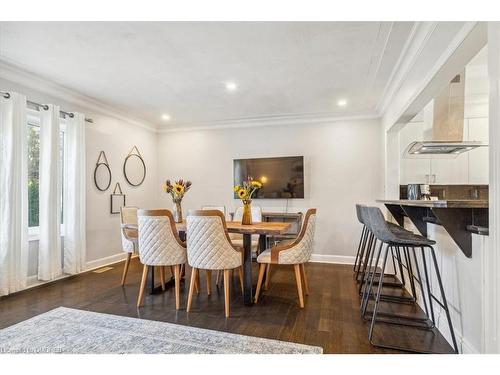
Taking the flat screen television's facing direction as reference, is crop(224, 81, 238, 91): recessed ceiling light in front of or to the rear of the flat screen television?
in front

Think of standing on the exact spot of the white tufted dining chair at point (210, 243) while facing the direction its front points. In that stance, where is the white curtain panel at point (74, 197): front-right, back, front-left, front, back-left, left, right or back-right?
left

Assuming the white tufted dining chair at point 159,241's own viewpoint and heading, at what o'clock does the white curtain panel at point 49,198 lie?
The white curtain panel is roughly at 9 o'clock from the white tufted dining chair.

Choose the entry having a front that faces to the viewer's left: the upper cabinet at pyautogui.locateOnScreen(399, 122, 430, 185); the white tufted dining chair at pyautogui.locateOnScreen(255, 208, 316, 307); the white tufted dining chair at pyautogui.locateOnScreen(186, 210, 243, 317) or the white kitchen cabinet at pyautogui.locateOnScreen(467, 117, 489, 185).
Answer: the white tufted dining chair at pyautogui.locateOnScreen(255, 208, 316, 307)

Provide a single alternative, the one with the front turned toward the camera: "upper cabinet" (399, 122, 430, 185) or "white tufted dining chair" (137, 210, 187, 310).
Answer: the upper cabinet

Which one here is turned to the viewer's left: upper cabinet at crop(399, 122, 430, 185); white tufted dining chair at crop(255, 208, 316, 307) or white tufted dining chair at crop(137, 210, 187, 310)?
white tufted dining chair at crop(255, 208, 316, 307)

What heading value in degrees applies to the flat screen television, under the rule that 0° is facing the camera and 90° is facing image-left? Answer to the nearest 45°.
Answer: approximately 0°

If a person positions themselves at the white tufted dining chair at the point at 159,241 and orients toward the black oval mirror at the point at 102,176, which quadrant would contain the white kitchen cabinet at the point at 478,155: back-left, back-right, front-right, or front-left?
back-right

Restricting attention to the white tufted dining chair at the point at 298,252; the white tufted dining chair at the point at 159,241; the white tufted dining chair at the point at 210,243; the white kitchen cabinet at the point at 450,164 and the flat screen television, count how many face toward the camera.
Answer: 2

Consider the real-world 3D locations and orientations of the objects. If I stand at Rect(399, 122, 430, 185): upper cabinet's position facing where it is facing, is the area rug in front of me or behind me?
in front

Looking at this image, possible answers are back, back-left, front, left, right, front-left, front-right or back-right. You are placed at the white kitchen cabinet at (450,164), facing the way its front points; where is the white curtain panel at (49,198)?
front-right

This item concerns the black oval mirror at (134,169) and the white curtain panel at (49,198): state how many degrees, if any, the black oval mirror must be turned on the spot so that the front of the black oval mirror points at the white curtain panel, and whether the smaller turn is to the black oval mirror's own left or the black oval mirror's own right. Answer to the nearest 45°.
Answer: approximately 90° to the black oval mirror's own right

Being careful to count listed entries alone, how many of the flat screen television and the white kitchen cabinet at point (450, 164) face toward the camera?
2

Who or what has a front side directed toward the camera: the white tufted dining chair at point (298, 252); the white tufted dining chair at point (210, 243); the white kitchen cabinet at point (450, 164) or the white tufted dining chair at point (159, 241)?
the white kitchen cabinet

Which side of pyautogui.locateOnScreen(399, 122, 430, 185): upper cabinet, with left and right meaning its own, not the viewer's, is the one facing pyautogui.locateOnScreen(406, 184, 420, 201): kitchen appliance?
front

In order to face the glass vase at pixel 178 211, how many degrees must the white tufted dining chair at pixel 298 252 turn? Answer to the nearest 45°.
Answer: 0° — it already faces it
